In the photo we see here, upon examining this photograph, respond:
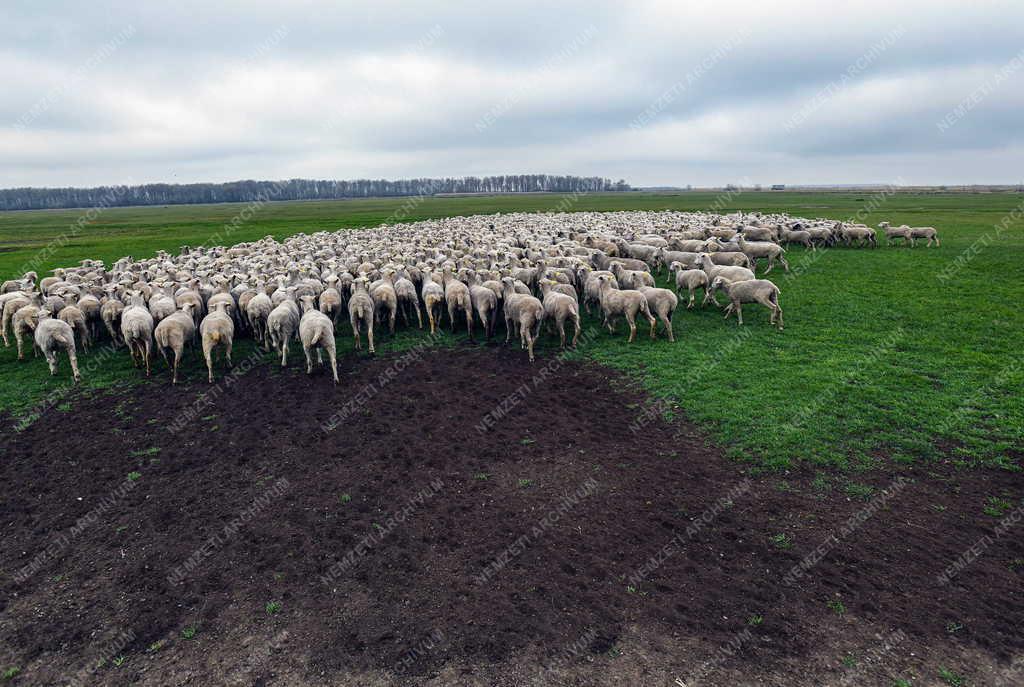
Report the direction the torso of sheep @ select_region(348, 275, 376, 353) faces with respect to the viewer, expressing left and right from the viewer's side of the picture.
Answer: facing away from the viewer

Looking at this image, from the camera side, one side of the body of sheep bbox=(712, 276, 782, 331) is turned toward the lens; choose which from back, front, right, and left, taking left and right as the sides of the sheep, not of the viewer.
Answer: left

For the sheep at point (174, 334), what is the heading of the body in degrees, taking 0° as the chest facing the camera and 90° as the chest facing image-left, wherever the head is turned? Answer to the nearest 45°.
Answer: approximately 225°

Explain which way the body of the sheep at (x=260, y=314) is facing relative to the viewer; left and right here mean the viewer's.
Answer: facing away from the viewer

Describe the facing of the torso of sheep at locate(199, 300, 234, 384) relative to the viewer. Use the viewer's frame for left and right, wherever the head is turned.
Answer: facing away from the viewer

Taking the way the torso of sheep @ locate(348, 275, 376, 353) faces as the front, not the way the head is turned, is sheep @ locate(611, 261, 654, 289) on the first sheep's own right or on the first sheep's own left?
on the first sheep's own right
